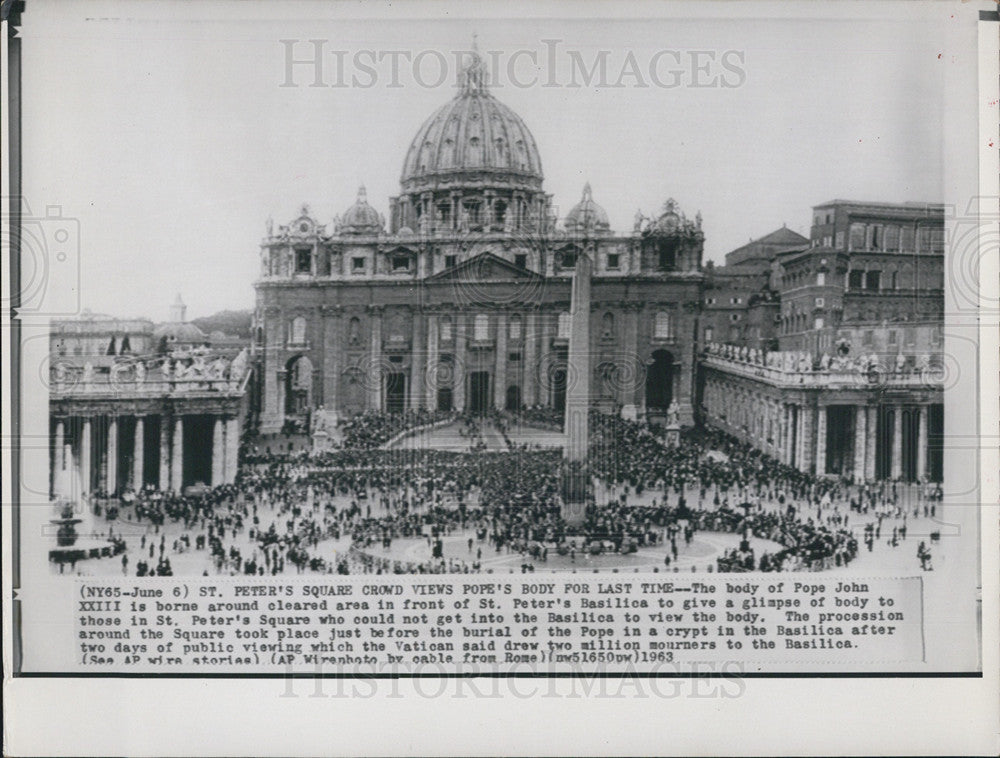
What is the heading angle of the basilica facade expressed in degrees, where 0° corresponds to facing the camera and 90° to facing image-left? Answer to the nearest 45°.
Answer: approximately 0°
